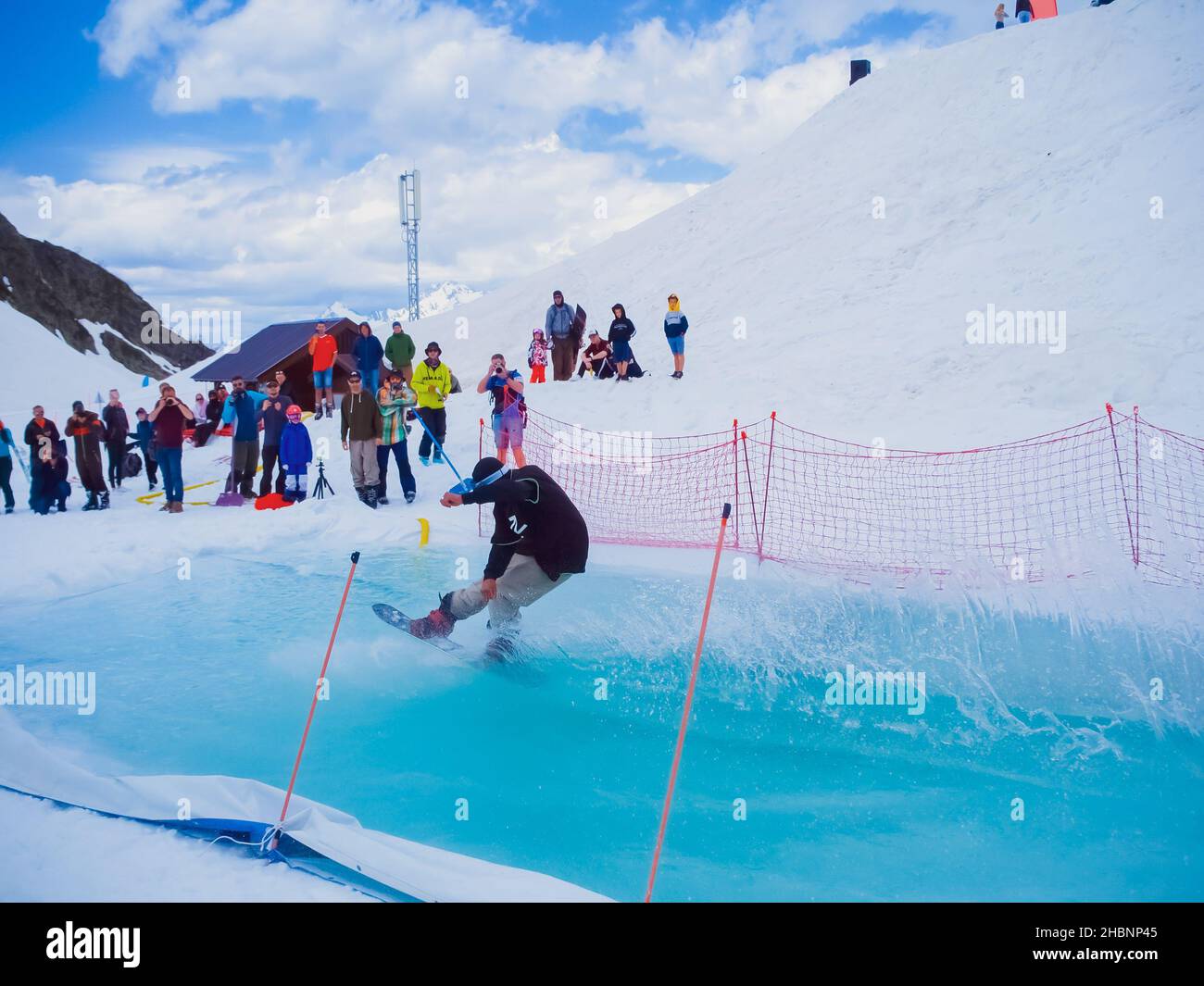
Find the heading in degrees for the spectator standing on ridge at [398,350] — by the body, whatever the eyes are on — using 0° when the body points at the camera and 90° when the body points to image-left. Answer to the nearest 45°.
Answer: approximately 0°

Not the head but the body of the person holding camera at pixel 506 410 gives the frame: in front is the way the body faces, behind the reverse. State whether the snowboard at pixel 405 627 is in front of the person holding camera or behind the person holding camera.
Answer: in front

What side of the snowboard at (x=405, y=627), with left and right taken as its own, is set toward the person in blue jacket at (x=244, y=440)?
right

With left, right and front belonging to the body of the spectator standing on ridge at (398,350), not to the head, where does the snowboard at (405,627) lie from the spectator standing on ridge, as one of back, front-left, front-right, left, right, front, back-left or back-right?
front

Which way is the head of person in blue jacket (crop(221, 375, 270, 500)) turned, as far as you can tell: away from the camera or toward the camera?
toward the camera

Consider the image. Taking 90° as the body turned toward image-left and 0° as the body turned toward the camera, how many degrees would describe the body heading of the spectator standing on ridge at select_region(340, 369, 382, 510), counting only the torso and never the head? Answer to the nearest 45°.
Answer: approximately 0°

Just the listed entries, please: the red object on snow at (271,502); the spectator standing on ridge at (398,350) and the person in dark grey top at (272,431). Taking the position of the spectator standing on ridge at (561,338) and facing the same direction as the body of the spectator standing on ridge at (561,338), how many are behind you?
0

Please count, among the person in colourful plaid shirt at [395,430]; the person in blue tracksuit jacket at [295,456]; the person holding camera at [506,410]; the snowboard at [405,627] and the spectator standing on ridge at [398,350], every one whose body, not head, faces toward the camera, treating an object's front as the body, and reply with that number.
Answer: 4

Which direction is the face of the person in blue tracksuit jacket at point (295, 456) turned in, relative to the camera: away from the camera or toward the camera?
toward the camera

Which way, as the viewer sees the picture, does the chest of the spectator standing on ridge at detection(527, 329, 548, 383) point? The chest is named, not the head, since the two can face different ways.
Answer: toward the camera

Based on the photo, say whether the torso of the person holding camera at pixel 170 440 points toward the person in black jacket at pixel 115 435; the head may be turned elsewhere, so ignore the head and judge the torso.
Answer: no

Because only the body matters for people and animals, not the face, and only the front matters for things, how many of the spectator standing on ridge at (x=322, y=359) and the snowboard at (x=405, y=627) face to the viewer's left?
1

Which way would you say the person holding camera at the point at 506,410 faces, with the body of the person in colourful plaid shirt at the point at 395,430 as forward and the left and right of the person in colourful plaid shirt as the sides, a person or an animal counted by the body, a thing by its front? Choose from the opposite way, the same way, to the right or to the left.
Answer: the same way

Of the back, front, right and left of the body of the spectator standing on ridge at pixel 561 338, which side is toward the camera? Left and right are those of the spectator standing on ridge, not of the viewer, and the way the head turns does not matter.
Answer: front

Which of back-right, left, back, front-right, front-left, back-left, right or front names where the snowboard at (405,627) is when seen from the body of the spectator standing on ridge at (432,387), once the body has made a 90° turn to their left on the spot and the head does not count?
right

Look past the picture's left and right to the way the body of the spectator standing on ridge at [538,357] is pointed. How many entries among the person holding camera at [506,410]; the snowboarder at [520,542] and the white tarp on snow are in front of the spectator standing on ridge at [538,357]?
3

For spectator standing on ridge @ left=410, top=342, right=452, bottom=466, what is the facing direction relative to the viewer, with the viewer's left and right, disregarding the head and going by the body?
facing the viewer

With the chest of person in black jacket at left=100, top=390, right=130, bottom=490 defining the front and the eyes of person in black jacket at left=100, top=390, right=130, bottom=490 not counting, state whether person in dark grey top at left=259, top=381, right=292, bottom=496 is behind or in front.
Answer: in front
